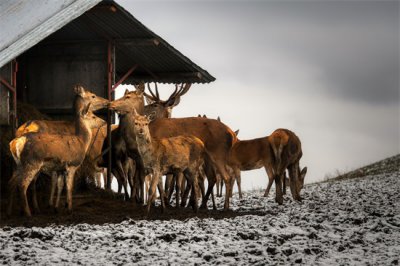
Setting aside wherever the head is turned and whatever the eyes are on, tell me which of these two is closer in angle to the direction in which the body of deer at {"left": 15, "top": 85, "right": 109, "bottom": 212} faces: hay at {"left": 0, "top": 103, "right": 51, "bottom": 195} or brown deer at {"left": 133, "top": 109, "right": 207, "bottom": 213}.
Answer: the brown deer

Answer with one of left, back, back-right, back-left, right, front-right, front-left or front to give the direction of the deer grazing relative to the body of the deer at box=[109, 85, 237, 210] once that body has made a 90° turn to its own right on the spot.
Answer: front-right

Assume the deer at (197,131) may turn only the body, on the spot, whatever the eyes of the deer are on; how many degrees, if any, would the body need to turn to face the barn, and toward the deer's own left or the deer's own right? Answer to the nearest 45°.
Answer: approximately 45° to the deer's own right

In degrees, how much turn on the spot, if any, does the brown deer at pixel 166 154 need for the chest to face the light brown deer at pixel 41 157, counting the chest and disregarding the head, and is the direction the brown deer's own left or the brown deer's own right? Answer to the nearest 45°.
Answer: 0° — it already faces it

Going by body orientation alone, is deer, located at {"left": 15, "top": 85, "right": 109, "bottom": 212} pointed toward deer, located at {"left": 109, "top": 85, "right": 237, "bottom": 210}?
yes

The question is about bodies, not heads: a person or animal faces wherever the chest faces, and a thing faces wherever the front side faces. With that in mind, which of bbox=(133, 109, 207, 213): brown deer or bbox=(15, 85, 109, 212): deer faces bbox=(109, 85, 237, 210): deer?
bbox=(15, 85, 109, 212): deer

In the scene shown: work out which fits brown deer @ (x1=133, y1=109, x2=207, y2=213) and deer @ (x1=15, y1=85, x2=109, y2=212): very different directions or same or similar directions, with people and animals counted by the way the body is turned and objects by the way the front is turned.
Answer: very different directions

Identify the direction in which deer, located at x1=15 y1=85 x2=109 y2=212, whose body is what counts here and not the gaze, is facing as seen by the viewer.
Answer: to the viewer's right

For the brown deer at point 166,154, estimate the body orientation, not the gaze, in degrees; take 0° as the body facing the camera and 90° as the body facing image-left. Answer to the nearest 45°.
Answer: approximately 90°

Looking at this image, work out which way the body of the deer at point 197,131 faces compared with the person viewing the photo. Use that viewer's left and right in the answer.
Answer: facing to the left of the viewer

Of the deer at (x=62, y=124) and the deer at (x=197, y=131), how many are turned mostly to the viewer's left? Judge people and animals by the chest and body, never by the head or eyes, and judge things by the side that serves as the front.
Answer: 1

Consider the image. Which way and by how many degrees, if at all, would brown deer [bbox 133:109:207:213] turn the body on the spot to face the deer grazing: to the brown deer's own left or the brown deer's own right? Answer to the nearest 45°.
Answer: approximately 135° to the brown deer's own right
